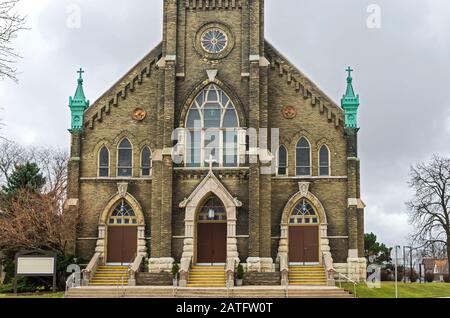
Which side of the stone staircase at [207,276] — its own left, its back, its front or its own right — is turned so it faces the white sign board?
right

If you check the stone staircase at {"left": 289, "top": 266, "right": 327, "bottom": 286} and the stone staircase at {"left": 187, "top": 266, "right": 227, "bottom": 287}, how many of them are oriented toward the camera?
2

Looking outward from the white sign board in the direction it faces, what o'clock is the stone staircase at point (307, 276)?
The stone staircase is roughly at 9 o'clock from the white sign board.

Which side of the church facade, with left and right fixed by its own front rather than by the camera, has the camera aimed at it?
front

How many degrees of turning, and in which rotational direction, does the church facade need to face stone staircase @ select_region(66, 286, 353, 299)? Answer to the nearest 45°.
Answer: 0° — it already faces it

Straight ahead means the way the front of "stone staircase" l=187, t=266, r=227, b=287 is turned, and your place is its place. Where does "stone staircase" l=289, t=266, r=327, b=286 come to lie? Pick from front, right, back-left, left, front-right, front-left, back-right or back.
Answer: left

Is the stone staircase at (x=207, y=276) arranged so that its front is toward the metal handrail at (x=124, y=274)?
no

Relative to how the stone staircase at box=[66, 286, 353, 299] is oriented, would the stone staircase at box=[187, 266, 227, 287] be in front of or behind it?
behind

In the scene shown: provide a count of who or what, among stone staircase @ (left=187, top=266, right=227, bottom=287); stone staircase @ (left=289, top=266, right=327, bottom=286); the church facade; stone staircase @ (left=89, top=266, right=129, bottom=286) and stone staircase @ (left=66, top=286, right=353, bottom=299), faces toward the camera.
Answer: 5

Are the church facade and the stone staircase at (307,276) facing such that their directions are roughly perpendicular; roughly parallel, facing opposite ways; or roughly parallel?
roughly parallel

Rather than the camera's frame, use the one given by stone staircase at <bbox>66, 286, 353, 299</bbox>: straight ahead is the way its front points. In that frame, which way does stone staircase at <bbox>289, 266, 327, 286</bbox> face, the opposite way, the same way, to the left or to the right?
the same way

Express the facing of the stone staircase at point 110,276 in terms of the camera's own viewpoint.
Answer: facing the viewer

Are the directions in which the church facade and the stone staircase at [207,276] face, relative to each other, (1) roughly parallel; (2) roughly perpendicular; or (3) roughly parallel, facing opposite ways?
roughly parallel

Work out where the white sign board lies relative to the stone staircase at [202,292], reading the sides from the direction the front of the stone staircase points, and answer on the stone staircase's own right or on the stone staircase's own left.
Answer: on the stone staircase's own right

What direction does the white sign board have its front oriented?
toward the camera

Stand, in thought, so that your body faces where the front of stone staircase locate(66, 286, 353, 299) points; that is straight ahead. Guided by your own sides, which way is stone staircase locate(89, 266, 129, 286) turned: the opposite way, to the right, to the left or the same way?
the same way
